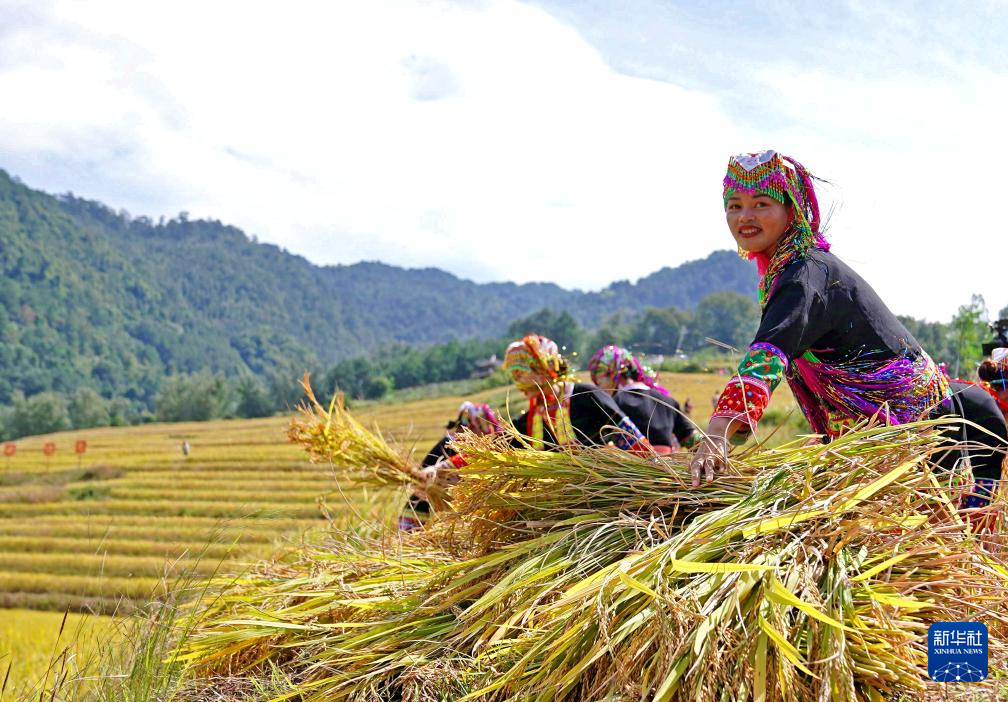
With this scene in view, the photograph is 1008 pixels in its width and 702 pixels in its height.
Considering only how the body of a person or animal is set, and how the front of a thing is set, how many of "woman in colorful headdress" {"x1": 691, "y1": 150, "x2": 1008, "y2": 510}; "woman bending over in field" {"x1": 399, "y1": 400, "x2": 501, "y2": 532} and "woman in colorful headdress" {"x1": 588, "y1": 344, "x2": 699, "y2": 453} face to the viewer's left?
3

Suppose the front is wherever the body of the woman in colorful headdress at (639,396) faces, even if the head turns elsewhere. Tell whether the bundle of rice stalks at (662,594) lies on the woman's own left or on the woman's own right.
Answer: on the woman's own left

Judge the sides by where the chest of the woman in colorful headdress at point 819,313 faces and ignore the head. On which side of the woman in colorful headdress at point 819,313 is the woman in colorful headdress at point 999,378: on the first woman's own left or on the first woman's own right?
on the first woman's own right

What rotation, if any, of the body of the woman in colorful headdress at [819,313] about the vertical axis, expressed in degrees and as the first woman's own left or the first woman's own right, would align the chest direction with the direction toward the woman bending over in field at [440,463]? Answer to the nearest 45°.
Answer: approximately 45° to the first woman's own right

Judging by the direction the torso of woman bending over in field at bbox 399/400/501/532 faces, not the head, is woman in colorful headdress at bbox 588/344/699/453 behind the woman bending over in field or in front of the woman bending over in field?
behind

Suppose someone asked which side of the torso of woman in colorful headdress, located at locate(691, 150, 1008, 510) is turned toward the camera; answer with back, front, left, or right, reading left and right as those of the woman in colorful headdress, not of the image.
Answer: left

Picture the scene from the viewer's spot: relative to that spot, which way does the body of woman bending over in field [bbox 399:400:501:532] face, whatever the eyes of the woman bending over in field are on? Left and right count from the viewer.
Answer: facing to the left of the viewer

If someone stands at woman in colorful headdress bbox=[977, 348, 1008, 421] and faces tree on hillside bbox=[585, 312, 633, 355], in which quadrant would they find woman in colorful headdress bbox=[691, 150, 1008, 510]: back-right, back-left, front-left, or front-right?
back-left
